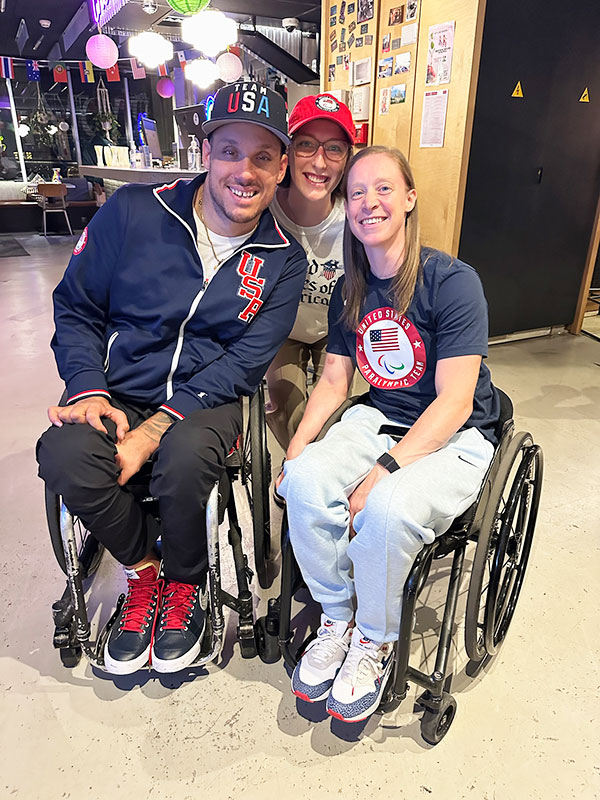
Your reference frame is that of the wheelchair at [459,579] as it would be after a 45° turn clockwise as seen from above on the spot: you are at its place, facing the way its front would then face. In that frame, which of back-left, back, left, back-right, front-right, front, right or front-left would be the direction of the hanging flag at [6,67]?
front-right

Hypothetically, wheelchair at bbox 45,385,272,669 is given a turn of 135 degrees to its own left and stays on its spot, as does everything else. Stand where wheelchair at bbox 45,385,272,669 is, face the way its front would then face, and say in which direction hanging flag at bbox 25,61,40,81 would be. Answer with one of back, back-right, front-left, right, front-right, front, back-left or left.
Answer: front-left

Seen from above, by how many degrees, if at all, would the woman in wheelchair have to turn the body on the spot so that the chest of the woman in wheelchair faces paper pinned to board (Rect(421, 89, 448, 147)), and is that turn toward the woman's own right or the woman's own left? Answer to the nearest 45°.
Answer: approximately 135° to the woman's own right

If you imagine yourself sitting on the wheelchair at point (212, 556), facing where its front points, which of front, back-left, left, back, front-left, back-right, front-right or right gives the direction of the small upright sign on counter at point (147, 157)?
back

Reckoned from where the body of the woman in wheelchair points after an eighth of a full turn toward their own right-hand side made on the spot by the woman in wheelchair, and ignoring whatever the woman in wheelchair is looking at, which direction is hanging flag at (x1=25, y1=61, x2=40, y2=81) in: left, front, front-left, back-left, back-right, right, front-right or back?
front-right

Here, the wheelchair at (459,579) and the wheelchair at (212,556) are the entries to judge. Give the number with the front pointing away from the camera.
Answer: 0

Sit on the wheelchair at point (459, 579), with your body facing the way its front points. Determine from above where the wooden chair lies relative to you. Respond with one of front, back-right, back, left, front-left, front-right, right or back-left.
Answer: right

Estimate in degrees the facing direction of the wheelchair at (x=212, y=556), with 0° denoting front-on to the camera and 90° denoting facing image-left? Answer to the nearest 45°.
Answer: approximately 0°

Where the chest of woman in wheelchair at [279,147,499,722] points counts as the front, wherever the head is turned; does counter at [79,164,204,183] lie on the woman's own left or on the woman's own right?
on the woman's own right

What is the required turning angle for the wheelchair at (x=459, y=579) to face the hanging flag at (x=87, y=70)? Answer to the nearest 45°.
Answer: approximately 90° to its right

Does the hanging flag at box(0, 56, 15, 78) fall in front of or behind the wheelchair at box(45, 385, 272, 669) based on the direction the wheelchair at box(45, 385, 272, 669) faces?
behind

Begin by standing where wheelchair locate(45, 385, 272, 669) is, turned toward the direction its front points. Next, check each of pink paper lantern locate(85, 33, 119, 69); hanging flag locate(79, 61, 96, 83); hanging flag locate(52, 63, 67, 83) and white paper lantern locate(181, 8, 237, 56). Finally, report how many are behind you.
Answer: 4

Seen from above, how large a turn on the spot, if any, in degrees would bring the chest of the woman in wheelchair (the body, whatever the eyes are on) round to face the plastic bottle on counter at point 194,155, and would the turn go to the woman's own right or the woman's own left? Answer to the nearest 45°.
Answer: approximately 90° to the woman's own right

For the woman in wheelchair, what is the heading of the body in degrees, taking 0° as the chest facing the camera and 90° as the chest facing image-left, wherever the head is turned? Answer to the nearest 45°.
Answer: approximately 45°

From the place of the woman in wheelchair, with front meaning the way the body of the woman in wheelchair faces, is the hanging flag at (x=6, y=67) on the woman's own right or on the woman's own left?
on the woman's own right

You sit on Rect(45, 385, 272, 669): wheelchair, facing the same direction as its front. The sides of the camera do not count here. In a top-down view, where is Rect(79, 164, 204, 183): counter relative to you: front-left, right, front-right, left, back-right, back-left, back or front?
back

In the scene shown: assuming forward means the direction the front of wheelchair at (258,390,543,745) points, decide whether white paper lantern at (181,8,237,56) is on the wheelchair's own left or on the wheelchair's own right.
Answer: on the wheelchair's own right

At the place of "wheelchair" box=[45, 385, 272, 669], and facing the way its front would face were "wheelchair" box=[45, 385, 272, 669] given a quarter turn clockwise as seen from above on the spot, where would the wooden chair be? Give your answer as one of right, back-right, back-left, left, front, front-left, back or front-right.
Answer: right
